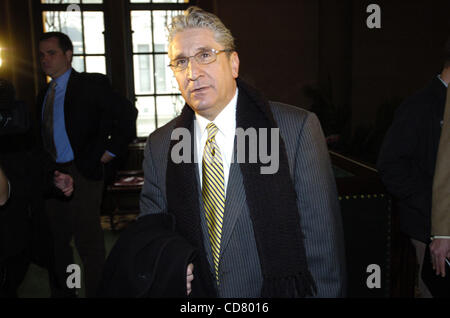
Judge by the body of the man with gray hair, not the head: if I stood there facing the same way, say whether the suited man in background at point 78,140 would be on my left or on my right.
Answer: on my right

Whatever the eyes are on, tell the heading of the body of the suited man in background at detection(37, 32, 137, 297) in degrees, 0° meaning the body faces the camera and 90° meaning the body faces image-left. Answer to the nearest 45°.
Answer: approximately 45°

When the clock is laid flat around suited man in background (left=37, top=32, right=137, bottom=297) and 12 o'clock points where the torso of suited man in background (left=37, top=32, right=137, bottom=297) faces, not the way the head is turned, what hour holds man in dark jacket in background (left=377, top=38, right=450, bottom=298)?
man in dark jacket in background (left=377, top=38, right=450, bottom=298) is roughly at 9 o'clock from suited man in background (left=37, top=32, right=137, bottom=297).

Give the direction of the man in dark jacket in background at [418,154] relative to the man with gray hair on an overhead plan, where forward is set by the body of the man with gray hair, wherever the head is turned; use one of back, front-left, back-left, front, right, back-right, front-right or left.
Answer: back
